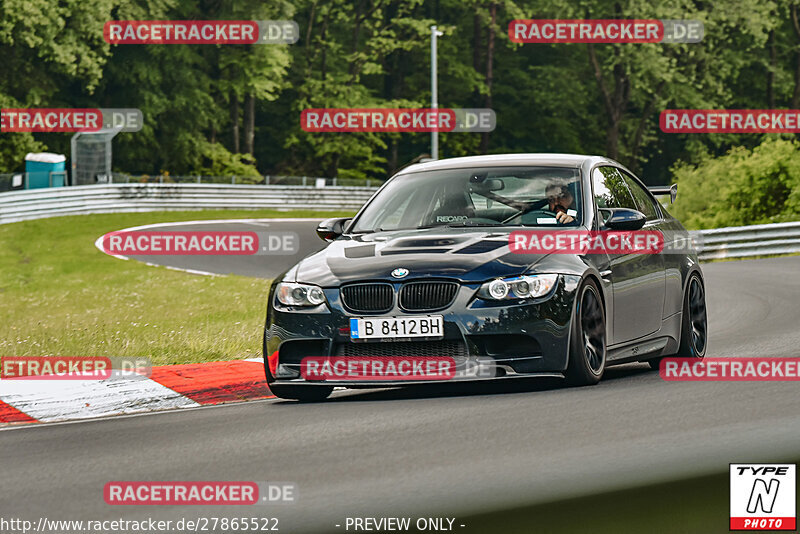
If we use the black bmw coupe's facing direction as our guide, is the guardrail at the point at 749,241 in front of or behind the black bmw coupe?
behind

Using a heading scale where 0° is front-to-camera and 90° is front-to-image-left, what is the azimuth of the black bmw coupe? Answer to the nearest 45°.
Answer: approximately 45°

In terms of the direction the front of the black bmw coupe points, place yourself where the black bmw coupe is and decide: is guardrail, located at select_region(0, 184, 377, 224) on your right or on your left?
on your right

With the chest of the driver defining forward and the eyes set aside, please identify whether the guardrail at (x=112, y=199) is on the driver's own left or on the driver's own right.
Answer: on the driver's own right

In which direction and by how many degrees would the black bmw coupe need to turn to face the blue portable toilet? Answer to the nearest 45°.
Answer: approximately 90° to its right
